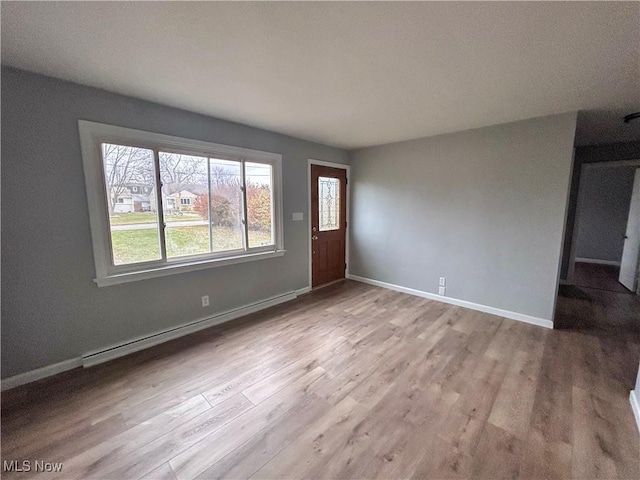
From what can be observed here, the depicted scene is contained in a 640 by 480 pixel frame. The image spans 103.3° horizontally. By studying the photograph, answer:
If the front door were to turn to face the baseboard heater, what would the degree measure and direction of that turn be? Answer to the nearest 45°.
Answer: approximately 90° to its right

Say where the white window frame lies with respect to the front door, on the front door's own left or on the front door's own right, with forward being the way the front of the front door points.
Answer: on the front door's own right

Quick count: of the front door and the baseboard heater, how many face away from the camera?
0

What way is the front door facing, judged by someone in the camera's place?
facing the viewer and to the right of the viewer

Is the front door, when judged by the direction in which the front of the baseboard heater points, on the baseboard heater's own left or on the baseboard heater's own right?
on the baseboard heater's own left
